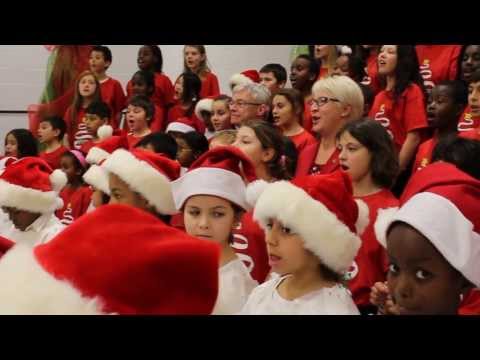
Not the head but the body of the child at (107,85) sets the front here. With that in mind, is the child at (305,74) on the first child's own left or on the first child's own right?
on the first child's own left

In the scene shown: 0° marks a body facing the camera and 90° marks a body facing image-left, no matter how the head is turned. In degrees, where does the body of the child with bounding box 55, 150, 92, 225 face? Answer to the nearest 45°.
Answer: approximately 45°

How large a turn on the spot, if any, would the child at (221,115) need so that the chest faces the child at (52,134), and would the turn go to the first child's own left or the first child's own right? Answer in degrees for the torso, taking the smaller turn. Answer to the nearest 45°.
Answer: approximately 90° to the first child's own right

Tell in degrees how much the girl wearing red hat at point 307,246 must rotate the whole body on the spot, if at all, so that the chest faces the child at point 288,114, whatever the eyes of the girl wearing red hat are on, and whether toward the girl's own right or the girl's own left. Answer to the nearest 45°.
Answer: approximately 135° to the girl's own right

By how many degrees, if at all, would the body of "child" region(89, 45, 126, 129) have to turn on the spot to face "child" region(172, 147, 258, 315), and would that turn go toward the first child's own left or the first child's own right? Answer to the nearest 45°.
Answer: approximately 45° to the first child's own left

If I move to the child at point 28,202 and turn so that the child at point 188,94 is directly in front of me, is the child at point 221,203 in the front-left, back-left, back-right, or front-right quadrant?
back-right

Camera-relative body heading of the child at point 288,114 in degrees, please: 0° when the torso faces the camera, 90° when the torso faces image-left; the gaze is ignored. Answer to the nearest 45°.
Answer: approximately 45°

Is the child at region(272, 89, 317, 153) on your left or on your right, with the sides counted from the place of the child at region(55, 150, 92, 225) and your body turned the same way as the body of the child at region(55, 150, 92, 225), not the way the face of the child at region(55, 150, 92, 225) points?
on your left

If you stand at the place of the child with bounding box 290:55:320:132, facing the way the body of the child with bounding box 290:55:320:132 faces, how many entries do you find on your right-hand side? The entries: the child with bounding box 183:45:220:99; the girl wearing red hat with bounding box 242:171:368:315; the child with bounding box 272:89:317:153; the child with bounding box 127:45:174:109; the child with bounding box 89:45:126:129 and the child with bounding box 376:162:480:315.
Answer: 3
